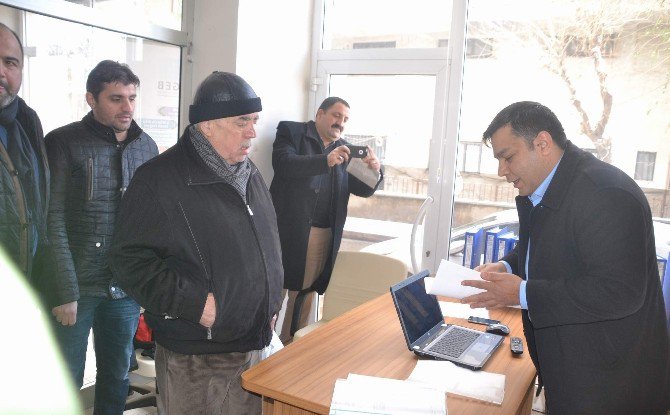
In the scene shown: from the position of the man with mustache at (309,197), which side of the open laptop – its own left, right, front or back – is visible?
back

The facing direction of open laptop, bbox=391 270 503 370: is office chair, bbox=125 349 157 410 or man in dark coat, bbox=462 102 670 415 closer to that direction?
the man in dark coat

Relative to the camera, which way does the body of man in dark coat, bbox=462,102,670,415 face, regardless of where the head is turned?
to the viewer's left

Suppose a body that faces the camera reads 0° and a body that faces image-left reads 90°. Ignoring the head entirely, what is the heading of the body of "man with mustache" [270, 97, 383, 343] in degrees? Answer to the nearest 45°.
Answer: approximately 315°

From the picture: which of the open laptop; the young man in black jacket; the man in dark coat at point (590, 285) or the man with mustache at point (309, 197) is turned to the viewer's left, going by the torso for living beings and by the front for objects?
the man in dark coat

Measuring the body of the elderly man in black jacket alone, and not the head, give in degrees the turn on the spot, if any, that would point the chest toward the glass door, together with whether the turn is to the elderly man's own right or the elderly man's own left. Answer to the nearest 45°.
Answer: approximately 90° to the elderly man's own left

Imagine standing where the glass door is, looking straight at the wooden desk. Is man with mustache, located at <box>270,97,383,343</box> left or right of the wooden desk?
right

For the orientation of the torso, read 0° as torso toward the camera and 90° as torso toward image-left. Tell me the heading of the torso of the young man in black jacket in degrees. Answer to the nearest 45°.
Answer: approximately 315°

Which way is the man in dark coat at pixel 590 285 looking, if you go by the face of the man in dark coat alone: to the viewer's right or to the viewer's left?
to the viewer's left

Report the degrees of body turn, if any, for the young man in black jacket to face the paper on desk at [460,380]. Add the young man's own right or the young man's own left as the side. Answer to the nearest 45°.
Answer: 0° — they already face it

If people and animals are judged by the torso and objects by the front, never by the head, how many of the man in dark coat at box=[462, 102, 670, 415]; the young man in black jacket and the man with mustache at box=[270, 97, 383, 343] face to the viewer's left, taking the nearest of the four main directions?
1

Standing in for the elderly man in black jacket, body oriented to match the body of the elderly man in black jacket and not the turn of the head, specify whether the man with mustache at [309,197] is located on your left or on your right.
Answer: on your left

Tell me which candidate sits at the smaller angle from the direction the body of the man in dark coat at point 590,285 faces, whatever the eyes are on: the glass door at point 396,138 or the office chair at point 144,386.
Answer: the office chair

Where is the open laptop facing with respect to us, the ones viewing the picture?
facing the viewer and to the right of the viewer
